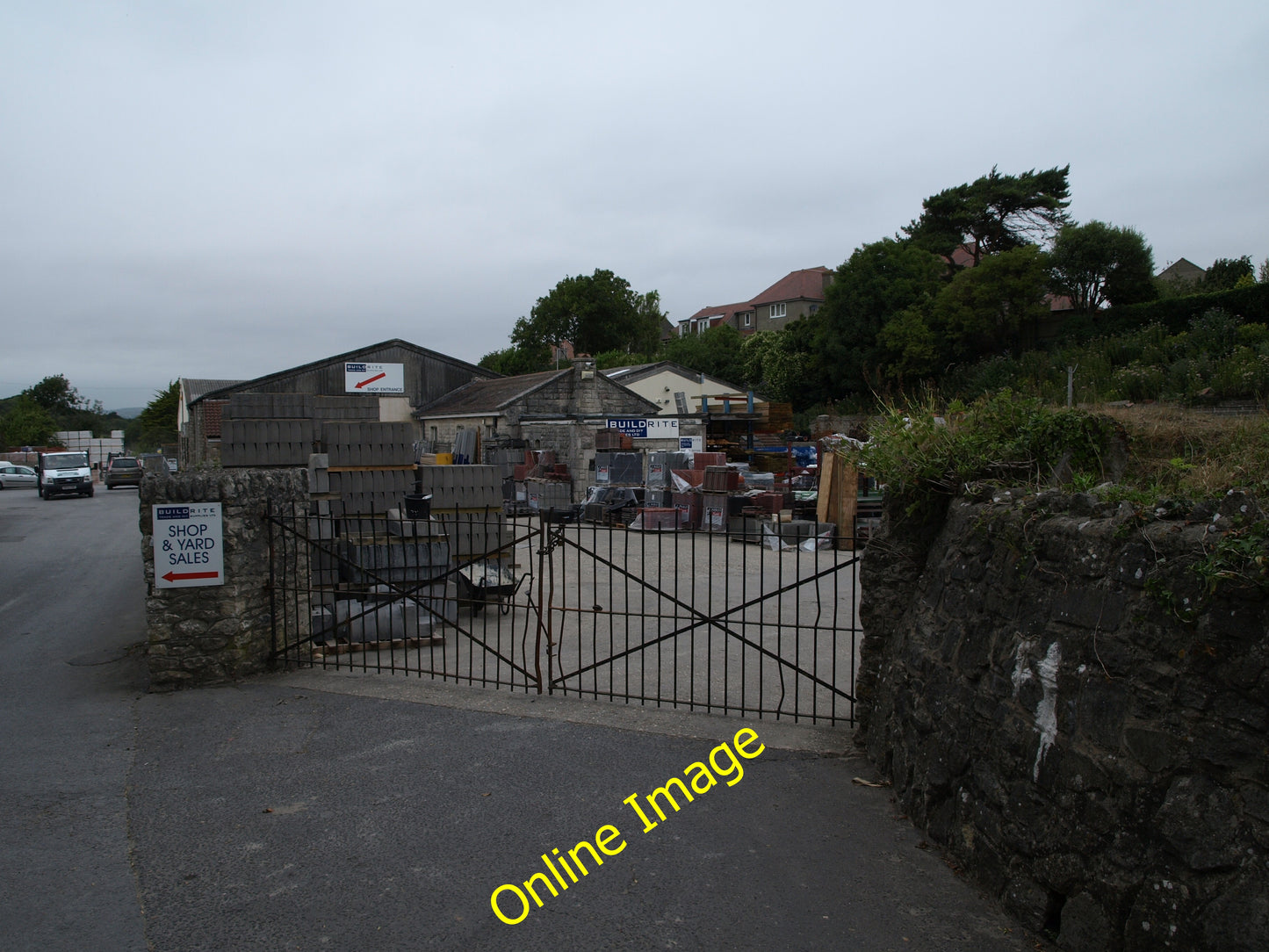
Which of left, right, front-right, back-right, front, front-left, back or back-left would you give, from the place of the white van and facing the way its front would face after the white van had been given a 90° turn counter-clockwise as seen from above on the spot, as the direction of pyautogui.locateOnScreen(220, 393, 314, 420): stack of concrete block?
right

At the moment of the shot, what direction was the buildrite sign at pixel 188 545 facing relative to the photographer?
facing the viewer

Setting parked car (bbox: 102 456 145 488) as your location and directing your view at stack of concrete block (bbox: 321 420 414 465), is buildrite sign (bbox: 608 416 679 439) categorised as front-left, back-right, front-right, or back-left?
front-left

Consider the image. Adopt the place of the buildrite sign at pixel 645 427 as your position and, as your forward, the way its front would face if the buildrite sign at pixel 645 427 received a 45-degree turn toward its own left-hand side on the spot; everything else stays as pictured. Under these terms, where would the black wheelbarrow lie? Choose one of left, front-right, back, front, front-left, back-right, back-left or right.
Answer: front-right

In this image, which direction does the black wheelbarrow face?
to the viewer's left

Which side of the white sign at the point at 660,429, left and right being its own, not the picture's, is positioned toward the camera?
front

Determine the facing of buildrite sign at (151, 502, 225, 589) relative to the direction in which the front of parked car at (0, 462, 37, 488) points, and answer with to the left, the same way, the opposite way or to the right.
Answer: to the right

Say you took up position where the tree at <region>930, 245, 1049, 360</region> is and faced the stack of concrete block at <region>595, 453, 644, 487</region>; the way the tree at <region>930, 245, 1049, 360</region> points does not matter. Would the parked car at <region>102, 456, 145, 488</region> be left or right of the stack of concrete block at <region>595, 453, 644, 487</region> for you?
right

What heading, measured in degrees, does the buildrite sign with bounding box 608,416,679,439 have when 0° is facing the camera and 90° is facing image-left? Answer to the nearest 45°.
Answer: approximately 0°

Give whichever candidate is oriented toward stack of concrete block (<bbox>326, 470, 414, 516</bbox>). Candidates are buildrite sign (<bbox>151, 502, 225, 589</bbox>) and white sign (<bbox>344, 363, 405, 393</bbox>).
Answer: the white sign

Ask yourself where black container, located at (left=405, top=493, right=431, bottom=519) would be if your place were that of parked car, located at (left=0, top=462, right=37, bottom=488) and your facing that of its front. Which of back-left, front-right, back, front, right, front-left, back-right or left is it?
right

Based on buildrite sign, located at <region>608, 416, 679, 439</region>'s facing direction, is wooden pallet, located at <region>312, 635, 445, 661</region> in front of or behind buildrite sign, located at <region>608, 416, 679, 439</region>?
in front

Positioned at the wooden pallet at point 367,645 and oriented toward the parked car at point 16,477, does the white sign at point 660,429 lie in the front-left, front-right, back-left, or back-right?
front-right

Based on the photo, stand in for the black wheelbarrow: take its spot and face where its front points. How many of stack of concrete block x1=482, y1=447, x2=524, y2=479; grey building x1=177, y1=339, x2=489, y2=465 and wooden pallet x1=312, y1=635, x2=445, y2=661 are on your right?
2

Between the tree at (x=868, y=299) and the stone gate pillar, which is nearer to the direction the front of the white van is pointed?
the stone gate pillar

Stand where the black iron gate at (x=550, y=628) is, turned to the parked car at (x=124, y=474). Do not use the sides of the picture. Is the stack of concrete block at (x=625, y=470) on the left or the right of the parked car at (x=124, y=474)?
right

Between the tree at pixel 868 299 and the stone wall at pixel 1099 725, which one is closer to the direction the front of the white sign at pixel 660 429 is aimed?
the stone wall
